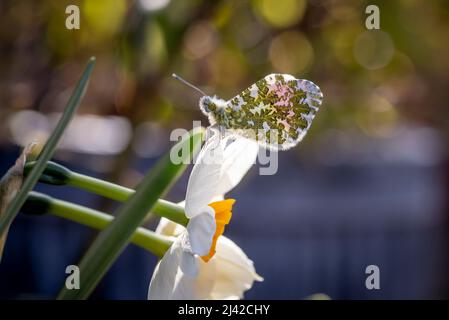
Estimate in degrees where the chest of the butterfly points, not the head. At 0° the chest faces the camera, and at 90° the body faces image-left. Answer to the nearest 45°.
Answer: approximately 90°

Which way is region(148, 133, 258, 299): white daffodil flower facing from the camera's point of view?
to the viewer's right
